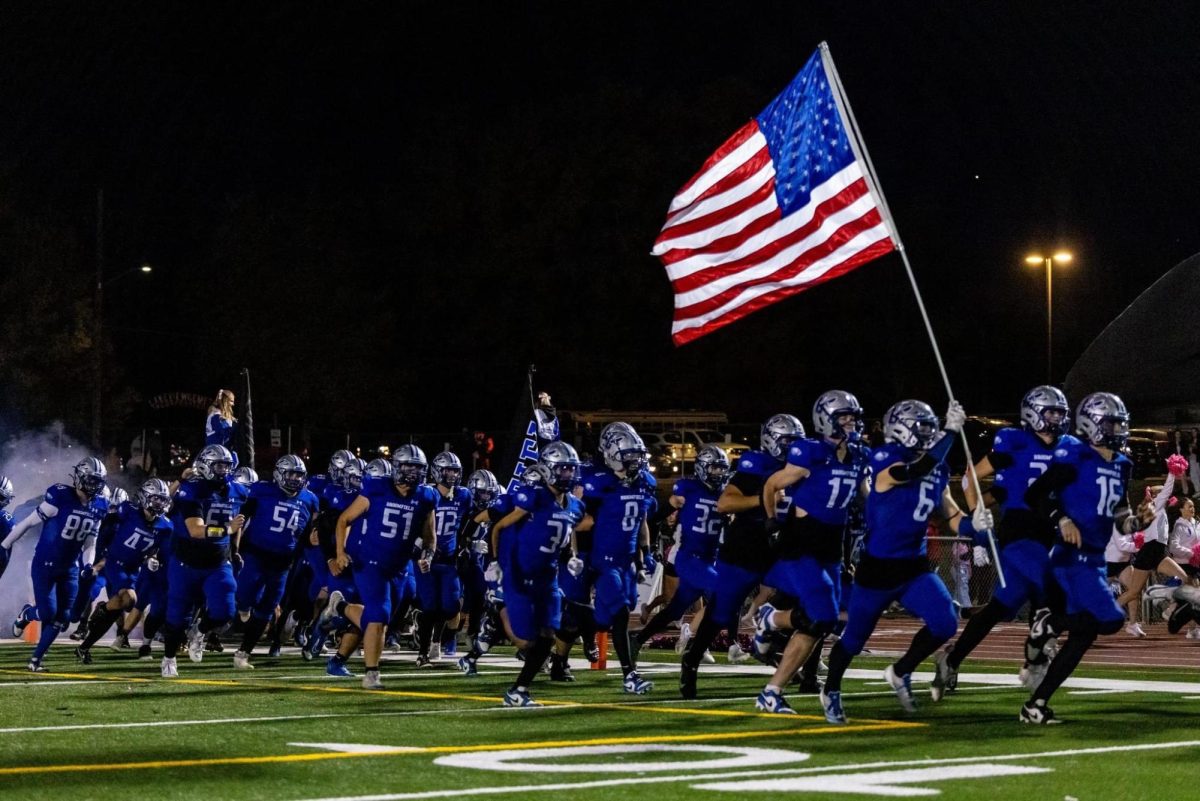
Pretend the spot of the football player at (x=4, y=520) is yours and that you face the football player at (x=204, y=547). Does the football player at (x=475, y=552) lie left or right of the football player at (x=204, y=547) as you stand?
left

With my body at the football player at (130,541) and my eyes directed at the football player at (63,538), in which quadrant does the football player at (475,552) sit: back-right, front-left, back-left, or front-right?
back-left

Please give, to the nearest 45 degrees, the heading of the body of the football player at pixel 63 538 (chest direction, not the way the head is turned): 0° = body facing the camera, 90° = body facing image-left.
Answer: approximately 315°

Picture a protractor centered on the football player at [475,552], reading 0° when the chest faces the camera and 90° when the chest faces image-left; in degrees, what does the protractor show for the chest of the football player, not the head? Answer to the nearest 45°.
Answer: approximately 315°

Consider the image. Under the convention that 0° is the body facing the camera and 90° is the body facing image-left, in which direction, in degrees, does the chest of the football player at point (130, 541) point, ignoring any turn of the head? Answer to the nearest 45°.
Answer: approximately 315°

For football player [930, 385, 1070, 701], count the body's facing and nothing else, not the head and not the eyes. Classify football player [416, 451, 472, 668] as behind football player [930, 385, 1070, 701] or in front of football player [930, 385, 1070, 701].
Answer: behind

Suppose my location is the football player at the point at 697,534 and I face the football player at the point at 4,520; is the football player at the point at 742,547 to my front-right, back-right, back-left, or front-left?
back-left
